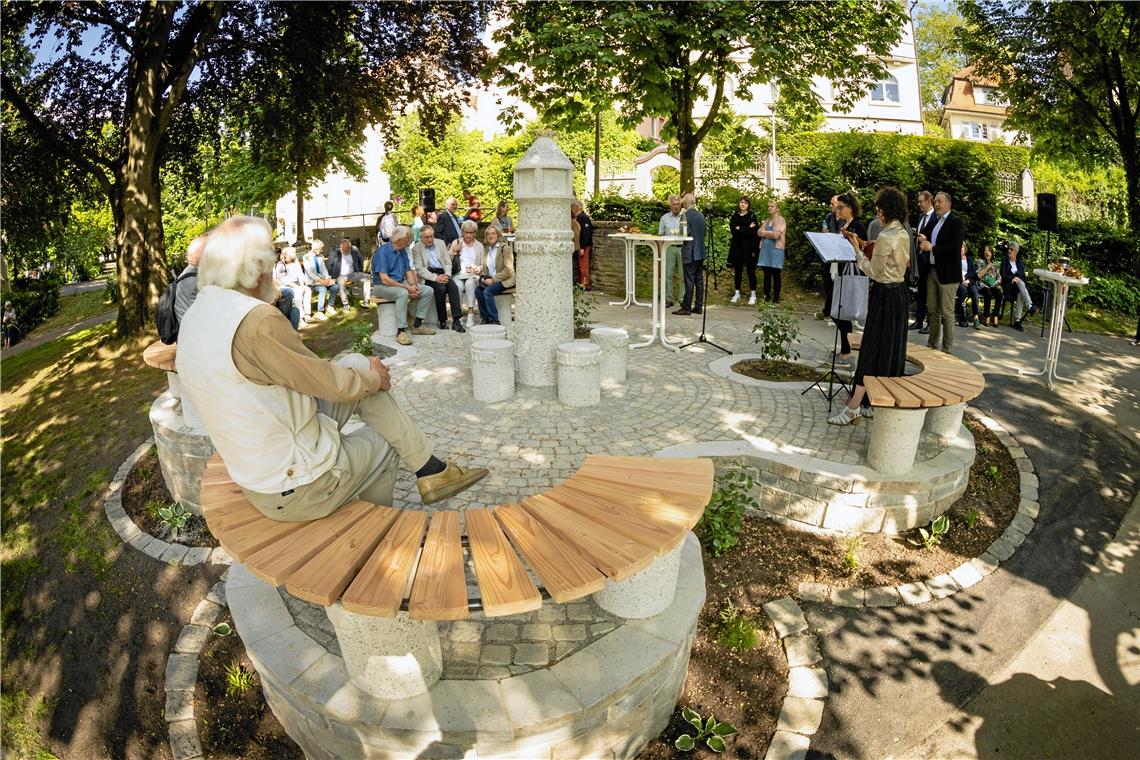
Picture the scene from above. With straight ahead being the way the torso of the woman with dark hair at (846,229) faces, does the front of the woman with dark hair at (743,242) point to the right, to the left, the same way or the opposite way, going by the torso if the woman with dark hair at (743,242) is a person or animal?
to the left

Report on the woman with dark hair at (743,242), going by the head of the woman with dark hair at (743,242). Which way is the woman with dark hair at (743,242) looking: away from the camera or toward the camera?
toward the camera

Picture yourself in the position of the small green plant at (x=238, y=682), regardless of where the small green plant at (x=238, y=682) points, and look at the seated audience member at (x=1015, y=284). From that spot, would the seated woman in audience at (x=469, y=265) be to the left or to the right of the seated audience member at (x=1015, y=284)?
left

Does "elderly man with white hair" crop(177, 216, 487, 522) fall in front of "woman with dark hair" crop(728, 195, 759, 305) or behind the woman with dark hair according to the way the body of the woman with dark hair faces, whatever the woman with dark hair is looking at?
in front

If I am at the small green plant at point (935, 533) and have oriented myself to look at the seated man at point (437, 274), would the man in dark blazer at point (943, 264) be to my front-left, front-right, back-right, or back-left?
front-right

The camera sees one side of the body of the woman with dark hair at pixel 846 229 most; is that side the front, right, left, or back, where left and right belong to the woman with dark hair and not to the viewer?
left

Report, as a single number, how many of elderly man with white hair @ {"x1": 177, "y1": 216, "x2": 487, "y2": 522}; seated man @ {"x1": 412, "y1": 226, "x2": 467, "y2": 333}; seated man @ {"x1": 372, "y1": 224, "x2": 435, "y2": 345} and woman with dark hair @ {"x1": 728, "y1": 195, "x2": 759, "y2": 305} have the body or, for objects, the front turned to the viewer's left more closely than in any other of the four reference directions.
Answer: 0

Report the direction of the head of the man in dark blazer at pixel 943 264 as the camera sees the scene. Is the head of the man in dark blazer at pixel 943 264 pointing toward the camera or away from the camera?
toward the camera

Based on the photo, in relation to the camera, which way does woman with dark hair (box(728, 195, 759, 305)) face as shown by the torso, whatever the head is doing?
toward the camera

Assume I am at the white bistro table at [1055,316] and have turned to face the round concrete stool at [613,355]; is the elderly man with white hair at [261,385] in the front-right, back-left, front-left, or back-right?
front-left

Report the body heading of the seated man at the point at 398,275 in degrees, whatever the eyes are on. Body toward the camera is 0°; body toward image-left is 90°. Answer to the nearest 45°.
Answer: approximately 315°

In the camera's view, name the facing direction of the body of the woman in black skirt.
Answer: to the viewer's left

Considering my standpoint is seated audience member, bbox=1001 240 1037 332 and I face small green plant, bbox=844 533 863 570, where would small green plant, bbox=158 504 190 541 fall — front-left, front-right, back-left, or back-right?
front-right

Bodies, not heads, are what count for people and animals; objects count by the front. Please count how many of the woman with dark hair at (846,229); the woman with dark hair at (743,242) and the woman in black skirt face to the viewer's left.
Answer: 2

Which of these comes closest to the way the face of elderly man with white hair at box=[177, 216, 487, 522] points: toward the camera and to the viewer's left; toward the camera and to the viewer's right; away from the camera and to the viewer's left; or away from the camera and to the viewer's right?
away from the camera and to the viewer's right

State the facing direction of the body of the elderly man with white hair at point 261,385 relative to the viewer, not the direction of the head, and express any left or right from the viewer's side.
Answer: facing away from the viewer and to the right of the viewer
